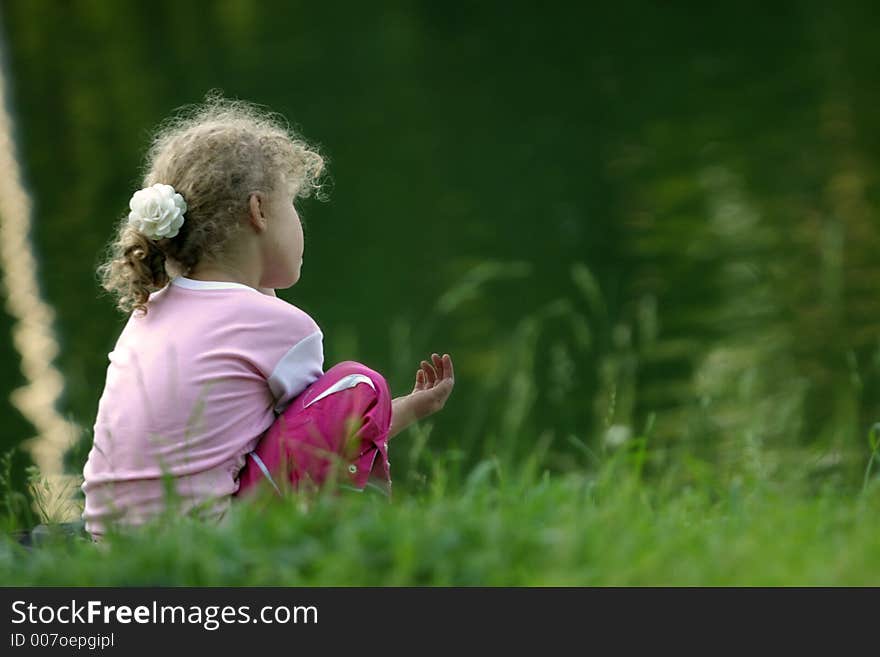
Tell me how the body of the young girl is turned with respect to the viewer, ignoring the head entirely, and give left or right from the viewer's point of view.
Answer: facing away from the viewer and to the right of the viewer

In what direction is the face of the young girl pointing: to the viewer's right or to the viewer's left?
to the viewer's right
